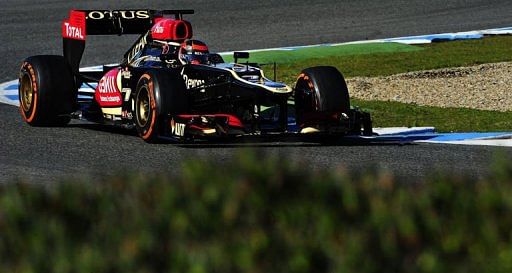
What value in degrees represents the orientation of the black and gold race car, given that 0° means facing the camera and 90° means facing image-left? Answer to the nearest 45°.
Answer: approximately 315°
